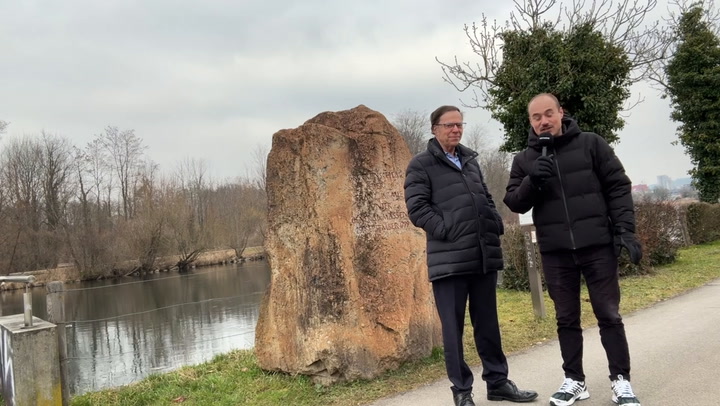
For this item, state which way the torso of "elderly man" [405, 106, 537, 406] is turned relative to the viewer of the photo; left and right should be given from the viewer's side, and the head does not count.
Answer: facing the viewer and to the right of the viewer

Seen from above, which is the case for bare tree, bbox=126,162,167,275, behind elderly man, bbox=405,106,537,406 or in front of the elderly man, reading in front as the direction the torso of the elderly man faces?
behind

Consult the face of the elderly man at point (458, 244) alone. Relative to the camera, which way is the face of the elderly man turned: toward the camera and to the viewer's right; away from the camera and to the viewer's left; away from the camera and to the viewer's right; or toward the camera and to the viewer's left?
toward the camera and to the viewer's right

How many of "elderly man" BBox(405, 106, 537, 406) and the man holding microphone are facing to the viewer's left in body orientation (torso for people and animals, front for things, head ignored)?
0

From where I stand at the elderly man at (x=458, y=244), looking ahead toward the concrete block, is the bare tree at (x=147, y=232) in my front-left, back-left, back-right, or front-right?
front-right

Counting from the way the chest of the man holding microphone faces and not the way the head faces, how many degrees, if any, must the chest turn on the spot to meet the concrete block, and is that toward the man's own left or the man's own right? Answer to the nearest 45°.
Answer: approximately 90° to the man's own right

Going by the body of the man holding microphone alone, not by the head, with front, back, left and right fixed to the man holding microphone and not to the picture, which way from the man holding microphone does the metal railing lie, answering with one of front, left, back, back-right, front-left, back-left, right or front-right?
right

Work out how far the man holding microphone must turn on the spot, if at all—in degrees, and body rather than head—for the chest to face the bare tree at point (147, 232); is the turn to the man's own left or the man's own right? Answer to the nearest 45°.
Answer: approximately 135° to the man's own right

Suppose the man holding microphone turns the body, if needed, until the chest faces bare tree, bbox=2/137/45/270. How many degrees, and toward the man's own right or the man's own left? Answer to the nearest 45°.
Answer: approximately 135° to the man's own right

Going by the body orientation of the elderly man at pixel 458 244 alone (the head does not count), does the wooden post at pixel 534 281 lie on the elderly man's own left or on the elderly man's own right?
on the elderly man's own left

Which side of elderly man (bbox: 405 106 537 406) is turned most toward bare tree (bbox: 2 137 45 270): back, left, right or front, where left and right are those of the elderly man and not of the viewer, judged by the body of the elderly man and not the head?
back

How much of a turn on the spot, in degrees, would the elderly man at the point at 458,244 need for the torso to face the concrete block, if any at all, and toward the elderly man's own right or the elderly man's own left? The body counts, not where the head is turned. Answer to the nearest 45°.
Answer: approximately 135° to the elderly man's own right

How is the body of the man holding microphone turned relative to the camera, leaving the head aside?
toward the camera

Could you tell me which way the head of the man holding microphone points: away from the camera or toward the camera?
toward the camera
